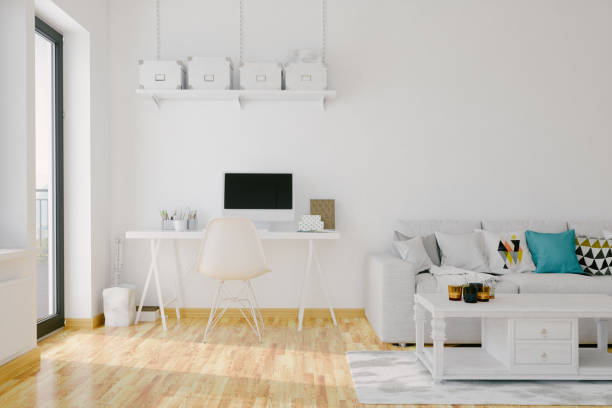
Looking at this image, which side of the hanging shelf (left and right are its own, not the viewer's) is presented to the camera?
front

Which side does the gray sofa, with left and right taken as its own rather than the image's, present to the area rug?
front

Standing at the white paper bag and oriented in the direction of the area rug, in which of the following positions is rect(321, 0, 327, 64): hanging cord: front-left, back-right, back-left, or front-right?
front-left

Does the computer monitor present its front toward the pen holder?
no

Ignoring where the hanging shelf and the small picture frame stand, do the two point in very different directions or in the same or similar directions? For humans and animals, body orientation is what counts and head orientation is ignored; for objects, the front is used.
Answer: same or similar directions

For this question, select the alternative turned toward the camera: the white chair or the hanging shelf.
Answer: the hanging shelf

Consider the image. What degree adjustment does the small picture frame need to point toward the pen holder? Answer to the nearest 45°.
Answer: approximately 90° to its right

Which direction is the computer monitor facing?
toward the camera

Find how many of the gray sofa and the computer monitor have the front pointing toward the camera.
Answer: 2

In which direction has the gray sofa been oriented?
toward the camera

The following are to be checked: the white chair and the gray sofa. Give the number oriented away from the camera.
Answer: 1

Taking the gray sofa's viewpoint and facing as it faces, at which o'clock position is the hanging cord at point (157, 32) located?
The hanging cord is roughly at 3 o'clock from the gray sofa.

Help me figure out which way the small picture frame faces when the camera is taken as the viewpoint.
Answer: facing the viewer

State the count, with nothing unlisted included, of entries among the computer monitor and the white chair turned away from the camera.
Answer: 1

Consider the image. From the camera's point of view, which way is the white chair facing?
away from the camera

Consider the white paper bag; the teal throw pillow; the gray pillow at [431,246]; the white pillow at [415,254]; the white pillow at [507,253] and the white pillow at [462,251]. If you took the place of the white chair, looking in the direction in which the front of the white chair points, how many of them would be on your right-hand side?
5

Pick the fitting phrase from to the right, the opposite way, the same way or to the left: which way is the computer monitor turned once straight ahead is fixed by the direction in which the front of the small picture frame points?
the same way
